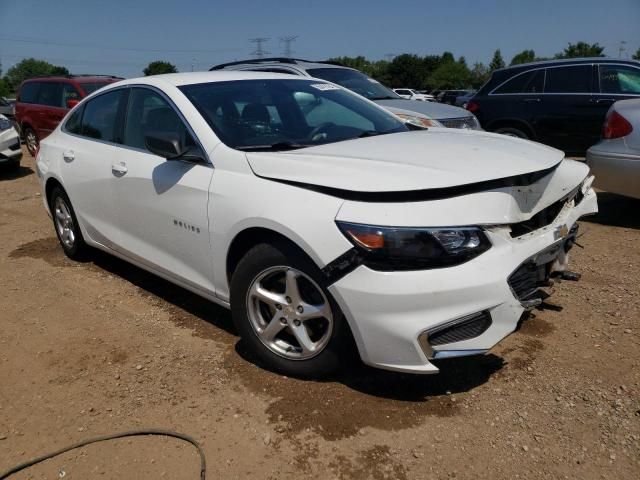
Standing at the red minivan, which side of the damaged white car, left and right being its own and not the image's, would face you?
back

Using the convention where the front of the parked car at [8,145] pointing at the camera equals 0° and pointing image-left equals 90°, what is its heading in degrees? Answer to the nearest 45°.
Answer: approximately 315°

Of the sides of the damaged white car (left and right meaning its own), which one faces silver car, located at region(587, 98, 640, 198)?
left

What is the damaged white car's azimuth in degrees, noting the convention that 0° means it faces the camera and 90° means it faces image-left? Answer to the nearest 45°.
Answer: approximately 315°

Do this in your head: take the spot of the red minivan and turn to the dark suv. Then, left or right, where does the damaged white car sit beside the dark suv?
right

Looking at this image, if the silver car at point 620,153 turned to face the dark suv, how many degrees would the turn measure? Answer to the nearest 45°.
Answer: approximately 90° to its left
